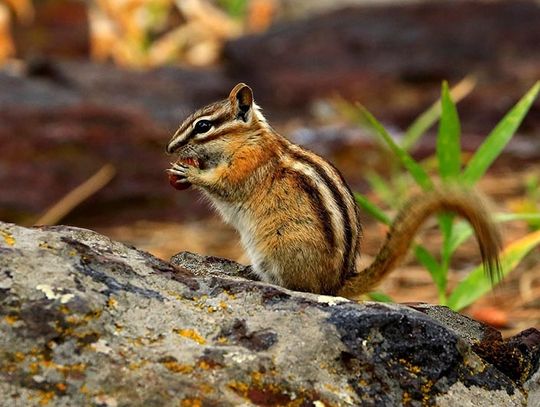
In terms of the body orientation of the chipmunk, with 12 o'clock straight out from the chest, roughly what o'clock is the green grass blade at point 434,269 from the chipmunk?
The green grass blade is roughly at 4 o'clock from the chipmunk.

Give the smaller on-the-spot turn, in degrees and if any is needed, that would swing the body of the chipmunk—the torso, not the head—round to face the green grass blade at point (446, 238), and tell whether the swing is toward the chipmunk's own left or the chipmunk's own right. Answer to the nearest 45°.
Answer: approximately 135° to the chipmunk's own right

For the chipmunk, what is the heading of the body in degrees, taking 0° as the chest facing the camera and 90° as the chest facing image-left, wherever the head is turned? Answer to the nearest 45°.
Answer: approximately 90°

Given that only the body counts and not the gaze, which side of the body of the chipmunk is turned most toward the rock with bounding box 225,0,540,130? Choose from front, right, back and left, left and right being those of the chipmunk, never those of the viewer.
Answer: right

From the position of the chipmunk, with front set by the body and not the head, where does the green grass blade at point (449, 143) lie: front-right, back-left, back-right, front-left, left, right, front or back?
back-right

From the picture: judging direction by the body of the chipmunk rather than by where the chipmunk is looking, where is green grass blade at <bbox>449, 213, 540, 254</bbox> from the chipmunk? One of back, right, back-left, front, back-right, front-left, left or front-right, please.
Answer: back-right
